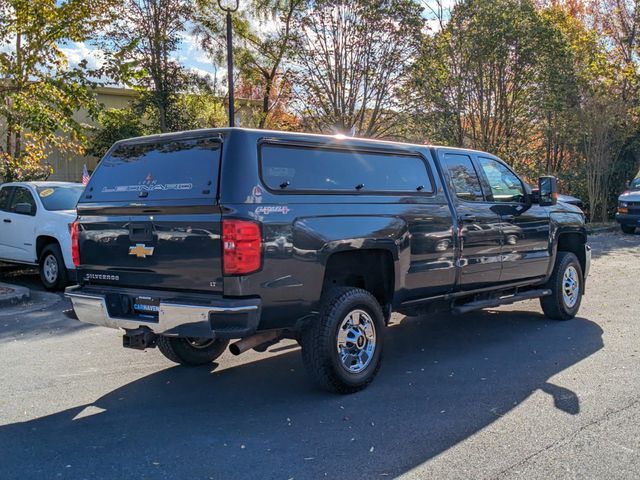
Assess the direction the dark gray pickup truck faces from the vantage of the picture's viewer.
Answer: facing away from the viewer and to the right of the viewer

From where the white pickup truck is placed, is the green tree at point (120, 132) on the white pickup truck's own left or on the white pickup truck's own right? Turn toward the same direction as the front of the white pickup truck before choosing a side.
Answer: on the white pickup truck's own left

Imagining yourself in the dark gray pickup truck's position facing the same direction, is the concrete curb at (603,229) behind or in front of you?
in front

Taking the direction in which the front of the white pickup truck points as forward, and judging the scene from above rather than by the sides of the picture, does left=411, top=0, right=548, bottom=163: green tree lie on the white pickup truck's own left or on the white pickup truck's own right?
on the white pickup truck's own left

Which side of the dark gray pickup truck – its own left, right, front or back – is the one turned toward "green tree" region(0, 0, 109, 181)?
left

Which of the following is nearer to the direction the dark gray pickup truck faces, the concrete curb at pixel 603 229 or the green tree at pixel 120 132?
the concrete curb

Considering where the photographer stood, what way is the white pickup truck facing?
facing the viewer and to the right of the viewer

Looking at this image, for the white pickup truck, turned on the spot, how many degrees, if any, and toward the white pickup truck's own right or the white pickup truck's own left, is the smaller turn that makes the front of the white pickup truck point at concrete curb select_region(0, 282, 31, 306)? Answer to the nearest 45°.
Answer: approximately 45° to the white pickup truck's own right

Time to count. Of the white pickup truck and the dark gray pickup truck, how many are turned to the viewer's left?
0

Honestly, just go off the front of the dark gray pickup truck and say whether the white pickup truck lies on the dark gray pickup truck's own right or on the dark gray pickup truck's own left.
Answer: on the dark gray pickup truck's own left

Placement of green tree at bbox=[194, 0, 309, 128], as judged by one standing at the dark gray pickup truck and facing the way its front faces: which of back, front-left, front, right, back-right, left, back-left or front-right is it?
front-left

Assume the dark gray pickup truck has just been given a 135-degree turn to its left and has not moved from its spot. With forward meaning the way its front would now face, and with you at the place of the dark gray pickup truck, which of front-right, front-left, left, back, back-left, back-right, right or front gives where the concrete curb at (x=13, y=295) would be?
front-right

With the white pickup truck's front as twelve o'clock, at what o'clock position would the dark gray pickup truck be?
The dark gray pickup truck is roughly at 1 o'clock from the white pickup truck.

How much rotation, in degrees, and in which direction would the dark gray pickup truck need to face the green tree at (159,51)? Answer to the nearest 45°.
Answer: approximately 45° to its left
